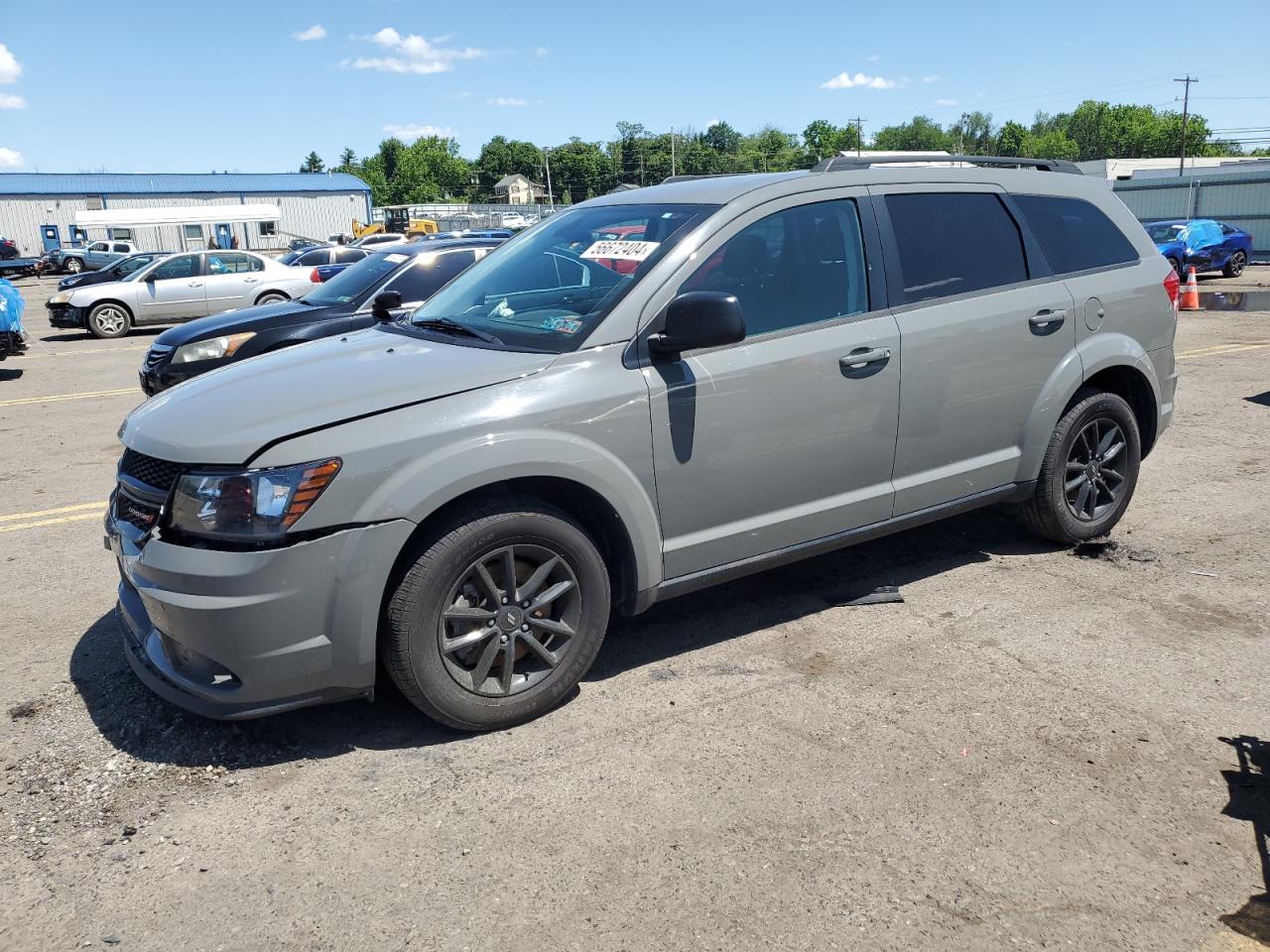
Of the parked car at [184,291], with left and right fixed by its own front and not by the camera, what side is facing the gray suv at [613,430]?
left

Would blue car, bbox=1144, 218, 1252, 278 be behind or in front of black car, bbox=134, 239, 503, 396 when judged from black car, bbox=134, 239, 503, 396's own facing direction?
behind

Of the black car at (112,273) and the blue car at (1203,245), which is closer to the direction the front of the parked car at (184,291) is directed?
the black car

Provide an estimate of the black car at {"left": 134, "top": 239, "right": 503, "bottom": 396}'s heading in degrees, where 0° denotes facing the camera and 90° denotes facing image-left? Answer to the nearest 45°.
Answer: approximately 45°

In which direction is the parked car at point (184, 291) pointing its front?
to the viewer's left

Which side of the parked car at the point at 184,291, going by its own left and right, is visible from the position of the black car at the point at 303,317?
left

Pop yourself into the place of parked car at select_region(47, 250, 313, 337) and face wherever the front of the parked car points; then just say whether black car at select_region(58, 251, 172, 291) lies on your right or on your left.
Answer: on your right

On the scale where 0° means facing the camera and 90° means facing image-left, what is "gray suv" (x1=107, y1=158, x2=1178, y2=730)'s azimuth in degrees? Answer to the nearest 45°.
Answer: approximately 45°
